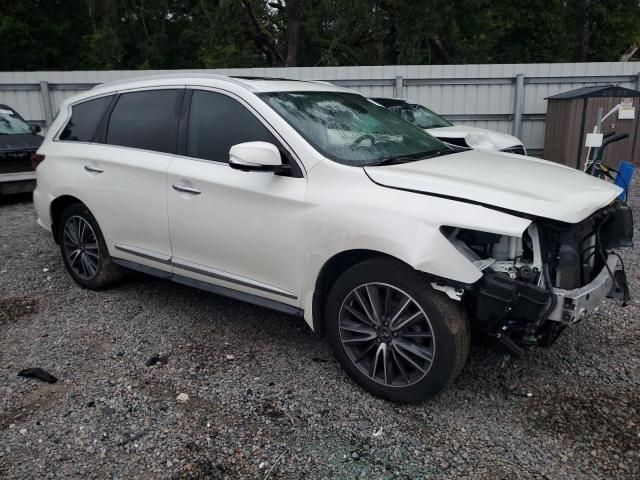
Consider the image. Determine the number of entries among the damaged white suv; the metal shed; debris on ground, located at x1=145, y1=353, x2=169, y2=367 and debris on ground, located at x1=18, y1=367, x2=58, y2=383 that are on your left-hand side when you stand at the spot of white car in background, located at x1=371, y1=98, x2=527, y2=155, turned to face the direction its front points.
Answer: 1

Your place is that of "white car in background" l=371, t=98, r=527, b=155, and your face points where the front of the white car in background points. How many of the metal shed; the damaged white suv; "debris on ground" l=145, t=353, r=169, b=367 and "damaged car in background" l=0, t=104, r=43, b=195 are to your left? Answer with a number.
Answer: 1

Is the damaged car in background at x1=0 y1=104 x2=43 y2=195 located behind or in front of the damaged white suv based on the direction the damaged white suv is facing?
behind

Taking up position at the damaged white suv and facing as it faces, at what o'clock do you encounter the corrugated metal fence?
The corrugated metal fence is roughly at 8 o'clock from the damaged white suv.

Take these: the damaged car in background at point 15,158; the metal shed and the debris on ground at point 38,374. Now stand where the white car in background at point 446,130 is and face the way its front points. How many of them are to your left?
1

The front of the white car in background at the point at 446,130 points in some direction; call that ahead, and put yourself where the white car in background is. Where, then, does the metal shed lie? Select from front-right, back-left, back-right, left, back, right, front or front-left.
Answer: left

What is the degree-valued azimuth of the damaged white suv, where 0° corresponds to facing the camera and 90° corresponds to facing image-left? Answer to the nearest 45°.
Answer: approximately 315°

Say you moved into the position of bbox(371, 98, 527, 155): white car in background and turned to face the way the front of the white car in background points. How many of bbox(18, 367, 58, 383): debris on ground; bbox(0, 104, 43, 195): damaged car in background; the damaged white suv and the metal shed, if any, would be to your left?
1

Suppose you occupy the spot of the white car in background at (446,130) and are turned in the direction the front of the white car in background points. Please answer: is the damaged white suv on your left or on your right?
on your right

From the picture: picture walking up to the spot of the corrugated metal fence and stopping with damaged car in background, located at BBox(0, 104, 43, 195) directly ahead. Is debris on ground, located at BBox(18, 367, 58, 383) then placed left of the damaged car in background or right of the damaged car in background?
left

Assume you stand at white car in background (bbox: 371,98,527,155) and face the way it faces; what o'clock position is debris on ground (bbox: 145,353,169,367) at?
The debris on ground is roughly at 2 o'clock from the white car in background.

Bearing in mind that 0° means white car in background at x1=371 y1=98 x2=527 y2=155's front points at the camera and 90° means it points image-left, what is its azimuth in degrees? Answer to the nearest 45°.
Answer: approximately 315°

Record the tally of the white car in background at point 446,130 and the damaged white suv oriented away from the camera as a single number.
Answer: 0
